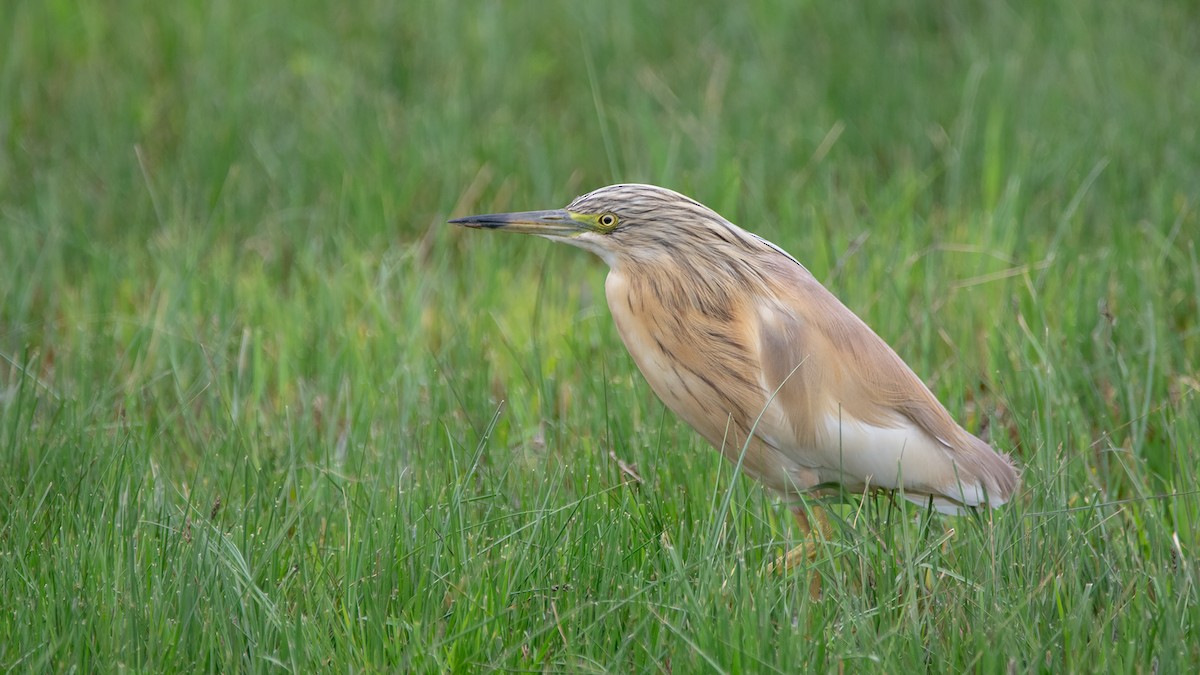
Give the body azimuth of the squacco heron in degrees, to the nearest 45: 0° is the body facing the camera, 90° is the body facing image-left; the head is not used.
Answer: approximately 90°
